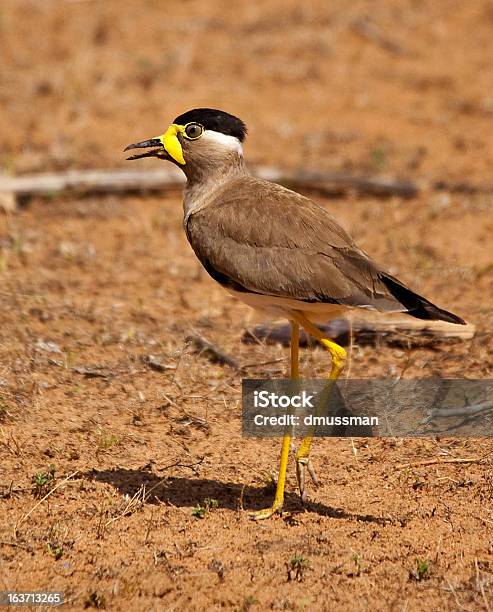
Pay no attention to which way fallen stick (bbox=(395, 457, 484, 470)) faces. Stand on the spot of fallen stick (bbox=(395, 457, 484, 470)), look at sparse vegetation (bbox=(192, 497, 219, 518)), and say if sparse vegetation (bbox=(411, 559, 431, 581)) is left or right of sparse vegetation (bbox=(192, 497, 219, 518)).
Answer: left

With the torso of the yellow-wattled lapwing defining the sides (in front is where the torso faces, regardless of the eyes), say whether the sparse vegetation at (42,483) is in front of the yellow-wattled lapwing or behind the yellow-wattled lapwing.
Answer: in front

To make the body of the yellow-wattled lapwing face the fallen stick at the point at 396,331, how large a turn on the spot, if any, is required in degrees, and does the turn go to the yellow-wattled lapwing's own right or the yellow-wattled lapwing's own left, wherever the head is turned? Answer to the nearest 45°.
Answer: approximately 135° to the yellow-wattled lapwing's own right

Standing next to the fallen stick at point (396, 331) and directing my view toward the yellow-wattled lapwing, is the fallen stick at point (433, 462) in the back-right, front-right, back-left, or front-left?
front-left

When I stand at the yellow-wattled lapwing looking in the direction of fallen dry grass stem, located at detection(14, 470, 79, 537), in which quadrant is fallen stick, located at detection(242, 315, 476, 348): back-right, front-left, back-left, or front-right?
back-right

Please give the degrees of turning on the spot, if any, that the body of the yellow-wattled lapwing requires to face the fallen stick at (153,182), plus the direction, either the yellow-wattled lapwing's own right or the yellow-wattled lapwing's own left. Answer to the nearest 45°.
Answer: approximately 90° to the yellow-wattled lapwing's own right

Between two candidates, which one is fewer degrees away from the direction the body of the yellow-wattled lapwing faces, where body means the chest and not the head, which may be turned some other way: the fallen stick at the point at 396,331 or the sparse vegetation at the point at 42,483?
the sparse vegetation

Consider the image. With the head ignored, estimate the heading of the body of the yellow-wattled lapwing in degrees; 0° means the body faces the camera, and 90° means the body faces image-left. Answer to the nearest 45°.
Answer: approximately 90°
